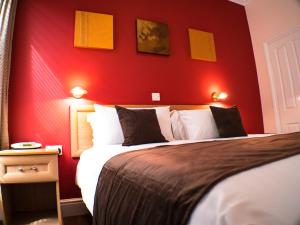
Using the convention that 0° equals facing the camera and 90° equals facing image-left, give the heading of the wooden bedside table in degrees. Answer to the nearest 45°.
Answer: approximately 0°

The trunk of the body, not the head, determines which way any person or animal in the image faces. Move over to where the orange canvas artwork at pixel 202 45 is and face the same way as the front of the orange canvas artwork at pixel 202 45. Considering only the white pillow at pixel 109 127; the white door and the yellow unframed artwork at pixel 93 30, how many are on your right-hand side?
2

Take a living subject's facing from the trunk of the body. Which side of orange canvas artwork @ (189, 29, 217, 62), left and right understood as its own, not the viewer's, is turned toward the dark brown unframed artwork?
right

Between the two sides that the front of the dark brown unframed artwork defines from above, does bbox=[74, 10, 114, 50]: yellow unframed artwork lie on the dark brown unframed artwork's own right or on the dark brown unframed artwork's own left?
on the dark brown unframed artwork's own right

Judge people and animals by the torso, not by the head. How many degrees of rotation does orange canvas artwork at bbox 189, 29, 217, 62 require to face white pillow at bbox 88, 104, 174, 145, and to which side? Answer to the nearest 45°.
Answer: approximately 90° to its right
